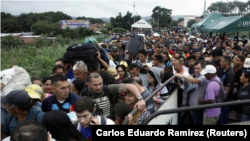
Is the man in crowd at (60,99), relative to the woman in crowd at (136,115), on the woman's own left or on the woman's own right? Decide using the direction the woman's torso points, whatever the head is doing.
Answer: on the woman's own right

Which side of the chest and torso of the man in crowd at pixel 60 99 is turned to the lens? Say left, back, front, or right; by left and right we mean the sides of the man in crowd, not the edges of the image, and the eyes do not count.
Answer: front

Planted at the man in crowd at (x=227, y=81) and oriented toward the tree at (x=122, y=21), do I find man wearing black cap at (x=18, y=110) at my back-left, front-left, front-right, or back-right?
back-left

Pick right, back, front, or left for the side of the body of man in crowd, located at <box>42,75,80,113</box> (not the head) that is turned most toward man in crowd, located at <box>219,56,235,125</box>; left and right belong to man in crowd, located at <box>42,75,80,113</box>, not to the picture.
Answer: left

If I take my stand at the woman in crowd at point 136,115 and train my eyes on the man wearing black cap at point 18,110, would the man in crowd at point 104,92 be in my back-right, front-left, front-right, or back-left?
front-right

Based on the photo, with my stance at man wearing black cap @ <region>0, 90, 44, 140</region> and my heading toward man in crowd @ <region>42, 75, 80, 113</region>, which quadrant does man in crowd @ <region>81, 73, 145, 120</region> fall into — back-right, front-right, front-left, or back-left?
front-right

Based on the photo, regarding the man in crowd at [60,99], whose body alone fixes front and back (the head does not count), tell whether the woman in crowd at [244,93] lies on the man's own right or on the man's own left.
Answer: on the man's own left

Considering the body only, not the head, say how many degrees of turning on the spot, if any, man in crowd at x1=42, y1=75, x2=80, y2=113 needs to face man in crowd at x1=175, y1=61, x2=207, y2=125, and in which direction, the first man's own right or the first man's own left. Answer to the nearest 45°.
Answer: approximately 90° to the first man's own left
